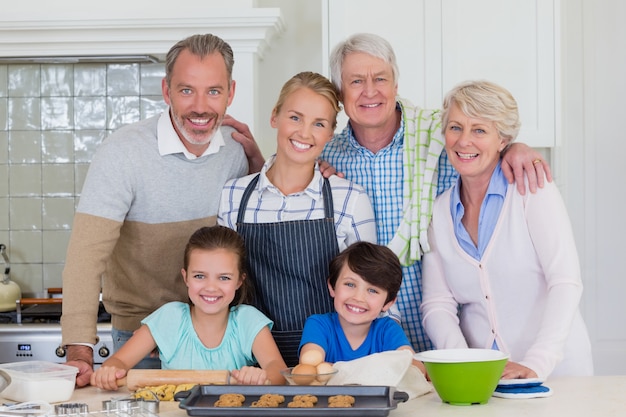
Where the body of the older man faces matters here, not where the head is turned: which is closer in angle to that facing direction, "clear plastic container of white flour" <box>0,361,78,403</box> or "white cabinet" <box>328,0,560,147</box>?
the clear plastic container of white flour

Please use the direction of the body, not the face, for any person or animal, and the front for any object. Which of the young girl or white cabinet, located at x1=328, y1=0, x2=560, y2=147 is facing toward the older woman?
the white cabinet

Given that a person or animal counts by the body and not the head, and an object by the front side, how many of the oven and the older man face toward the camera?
2

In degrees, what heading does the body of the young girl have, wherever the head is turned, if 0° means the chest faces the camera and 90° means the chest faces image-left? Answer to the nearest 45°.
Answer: approximately 0°

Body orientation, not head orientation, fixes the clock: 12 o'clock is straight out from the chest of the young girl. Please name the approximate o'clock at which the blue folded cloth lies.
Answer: The blue folded cloth is roughly at 10 o'clock from the young girl.

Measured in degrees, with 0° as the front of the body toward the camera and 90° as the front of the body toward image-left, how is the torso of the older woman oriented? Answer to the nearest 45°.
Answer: approximately 45°

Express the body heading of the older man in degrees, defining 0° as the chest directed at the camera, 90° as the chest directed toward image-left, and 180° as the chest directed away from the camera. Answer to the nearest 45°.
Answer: approximately 0°

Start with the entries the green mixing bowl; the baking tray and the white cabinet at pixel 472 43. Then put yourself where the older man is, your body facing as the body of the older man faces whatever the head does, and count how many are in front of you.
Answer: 2

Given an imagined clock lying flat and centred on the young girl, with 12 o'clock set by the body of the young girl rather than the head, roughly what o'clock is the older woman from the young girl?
The older woman is roughly at 9 o'clock from the young girl.
